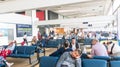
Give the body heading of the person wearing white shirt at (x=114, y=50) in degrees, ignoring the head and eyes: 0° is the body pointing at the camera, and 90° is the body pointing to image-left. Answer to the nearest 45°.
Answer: approximately 90°

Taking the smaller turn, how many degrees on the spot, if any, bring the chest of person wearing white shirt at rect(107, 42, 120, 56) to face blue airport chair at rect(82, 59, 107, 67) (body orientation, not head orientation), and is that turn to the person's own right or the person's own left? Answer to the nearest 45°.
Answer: approximately 90° to the person's own left

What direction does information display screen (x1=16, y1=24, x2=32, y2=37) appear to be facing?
toward the camera

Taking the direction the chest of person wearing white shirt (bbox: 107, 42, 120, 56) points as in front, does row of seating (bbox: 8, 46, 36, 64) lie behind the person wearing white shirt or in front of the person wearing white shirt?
in front

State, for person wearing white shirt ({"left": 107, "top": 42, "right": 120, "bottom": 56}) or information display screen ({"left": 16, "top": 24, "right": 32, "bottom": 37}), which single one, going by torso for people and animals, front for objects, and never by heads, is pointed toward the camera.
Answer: the information display screen

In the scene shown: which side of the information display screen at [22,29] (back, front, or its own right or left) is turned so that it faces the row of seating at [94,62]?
front

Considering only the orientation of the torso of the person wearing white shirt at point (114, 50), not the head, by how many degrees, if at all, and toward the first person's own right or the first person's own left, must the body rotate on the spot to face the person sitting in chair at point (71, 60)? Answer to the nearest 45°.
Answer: approximately 45° to the first person's own left

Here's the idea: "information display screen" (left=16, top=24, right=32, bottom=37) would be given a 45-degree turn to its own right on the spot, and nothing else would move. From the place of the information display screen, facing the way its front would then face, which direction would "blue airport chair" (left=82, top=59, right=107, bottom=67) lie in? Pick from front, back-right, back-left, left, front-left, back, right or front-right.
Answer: front-left

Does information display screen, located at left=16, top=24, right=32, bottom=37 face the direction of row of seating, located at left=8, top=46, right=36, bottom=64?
yes

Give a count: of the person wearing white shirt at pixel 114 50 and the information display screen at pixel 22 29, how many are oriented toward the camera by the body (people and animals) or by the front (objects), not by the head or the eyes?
1
